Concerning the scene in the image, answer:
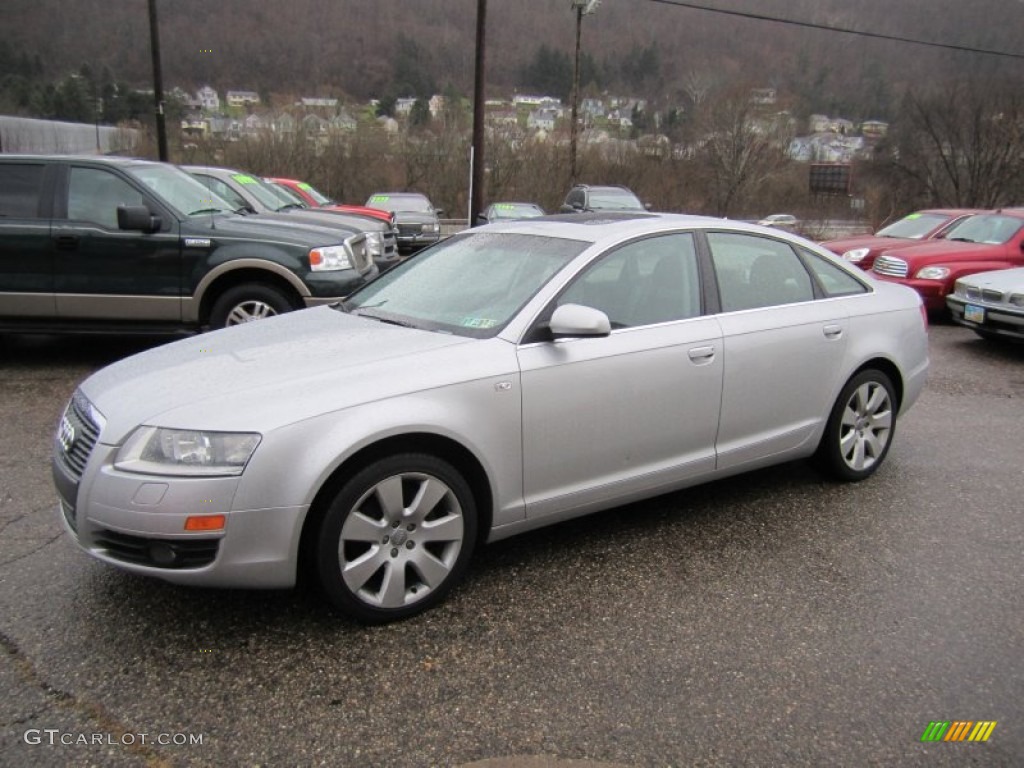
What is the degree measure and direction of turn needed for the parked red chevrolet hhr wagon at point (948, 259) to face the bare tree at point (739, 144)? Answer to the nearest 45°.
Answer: approximately 135° to its right

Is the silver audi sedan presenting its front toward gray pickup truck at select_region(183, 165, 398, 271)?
no

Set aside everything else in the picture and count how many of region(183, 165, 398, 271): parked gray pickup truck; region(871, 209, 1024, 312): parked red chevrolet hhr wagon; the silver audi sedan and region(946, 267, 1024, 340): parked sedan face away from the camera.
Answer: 0

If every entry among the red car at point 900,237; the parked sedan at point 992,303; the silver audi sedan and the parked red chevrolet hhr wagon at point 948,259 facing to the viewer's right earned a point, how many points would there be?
0

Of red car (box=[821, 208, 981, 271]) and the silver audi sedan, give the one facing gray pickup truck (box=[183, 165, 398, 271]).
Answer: the red car

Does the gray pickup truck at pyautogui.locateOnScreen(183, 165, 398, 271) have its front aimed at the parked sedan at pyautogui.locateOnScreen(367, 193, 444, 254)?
no

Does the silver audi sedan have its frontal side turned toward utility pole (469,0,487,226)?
no

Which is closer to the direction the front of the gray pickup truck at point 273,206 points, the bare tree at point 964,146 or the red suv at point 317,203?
the bare tree

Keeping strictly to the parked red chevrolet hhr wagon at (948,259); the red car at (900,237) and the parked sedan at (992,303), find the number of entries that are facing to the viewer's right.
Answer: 0

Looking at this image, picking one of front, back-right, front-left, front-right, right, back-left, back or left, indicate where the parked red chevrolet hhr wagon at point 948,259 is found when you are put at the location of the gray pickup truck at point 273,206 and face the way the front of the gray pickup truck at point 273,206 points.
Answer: front-left

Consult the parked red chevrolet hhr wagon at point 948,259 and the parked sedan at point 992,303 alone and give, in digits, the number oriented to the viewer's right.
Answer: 0

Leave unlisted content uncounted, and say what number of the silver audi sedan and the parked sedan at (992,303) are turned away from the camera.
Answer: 0

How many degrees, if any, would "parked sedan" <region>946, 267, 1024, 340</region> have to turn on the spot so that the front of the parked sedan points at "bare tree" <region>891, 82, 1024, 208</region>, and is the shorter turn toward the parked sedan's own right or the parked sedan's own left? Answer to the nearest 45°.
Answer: approximately 135° to the parked sedan's own right

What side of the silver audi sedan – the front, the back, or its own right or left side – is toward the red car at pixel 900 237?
back

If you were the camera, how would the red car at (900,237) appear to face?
facing the viewer and to the left of the viewer

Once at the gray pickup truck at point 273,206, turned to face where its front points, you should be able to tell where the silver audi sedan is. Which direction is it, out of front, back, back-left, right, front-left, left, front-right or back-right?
front-right

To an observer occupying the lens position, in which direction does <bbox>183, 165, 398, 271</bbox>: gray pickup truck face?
facing the viewer and to the right of the viewer
